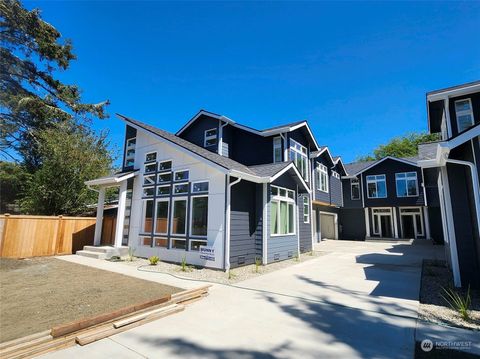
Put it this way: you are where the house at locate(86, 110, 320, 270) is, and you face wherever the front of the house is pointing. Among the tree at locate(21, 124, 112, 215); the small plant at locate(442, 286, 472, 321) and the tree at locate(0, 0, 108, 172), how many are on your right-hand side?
2

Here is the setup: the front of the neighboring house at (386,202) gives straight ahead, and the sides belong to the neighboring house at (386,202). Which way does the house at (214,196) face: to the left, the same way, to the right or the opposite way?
the same way

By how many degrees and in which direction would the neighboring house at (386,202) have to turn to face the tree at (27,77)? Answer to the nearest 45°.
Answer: approximately 45° to its right

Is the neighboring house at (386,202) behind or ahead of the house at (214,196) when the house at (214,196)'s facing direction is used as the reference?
behind

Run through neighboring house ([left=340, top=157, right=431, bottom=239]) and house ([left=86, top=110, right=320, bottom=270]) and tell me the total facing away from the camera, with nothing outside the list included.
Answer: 0

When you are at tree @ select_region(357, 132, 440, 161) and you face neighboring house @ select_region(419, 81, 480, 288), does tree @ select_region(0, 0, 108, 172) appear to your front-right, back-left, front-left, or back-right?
front-right

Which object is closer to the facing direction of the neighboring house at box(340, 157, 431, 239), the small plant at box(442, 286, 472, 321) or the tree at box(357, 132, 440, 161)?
the small plant

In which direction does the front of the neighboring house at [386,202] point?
toward the camera

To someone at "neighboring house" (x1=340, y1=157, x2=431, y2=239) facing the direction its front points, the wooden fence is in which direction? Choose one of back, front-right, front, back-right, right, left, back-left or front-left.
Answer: front-right

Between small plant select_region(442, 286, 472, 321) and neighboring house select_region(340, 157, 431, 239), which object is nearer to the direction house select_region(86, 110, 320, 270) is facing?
the small plant

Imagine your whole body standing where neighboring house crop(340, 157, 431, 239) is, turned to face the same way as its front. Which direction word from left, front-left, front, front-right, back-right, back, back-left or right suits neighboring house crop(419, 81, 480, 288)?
front

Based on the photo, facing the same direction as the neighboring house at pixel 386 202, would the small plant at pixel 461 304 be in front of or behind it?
in front

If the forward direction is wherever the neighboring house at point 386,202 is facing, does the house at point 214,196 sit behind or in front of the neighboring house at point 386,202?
in front

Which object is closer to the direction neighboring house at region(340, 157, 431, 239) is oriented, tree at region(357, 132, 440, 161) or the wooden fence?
the wooden fence

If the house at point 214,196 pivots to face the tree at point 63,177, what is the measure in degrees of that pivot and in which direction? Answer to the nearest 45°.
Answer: approximately 90° to its right

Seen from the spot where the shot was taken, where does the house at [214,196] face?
facing the viewer and to the left of the viewer
